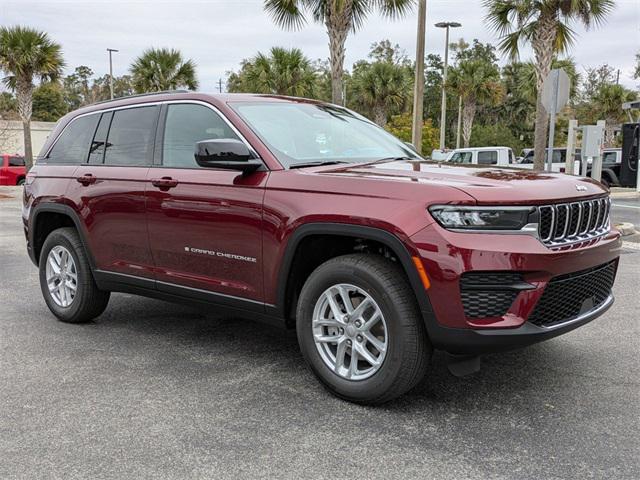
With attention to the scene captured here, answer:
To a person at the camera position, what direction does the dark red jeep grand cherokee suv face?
facing the viewer and to the right of the viewer

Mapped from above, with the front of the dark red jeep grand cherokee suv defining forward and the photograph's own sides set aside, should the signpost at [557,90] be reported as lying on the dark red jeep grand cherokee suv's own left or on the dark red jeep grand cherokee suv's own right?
on the dark red jeep grand cherokee suv's own left

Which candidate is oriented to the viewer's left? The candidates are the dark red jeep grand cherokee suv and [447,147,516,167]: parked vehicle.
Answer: the parked vehicle

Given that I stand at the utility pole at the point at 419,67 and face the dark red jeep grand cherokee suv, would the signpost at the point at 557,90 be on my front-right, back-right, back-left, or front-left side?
front-left

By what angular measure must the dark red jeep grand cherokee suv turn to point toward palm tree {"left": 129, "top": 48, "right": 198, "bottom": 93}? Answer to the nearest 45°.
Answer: approximately 135° to its left

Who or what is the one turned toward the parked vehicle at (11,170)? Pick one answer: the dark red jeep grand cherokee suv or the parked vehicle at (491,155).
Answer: the parked vehicle at (491,155)

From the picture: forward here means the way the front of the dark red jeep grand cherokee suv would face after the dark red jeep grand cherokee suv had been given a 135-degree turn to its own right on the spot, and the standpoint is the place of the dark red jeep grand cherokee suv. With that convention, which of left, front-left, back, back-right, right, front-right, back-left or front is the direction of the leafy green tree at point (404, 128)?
right

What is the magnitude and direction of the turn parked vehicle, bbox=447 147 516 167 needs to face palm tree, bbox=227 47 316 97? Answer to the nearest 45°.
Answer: approximately 45° to its right

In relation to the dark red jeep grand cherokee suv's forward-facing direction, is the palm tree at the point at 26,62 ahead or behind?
behind

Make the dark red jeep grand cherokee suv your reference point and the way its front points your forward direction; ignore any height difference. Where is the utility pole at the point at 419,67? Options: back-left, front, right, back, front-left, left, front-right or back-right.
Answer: back-left

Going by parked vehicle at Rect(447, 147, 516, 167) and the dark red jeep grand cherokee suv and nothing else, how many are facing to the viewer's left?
1

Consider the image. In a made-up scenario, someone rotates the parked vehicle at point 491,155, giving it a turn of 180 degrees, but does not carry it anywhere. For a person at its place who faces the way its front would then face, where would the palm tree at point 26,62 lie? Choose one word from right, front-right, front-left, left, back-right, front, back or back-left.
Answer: back

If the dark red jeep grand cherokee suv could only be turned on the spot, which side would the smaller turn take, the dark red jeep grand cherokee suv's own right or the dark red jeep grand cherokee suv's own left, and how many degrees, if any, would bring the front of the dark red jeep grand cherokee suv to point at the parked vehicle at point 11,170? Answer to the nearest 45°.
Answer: approximately 180°

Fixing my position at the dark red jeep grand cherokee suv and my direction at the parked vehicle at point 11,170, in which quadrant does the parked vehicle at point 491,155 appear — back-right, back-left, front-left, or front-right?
front-right

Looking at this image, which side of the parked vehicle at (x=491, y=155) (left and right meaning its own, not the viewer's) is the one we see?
left

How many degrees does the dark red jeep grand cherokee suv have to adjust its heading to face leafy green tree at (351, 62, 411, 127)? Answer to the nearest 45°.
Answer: approximately 135° to its left

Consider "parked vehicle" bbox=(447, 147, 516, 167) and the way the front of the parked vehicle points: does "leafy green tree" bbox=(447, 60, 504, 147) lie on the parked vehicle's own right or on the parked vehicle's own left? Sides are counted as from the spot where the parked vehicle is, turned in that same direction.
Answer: on the parked vehicle's own right

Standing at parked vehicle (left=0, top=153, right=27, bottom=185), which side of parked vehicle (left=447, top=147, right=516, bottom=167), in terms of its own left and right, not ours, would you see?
front
